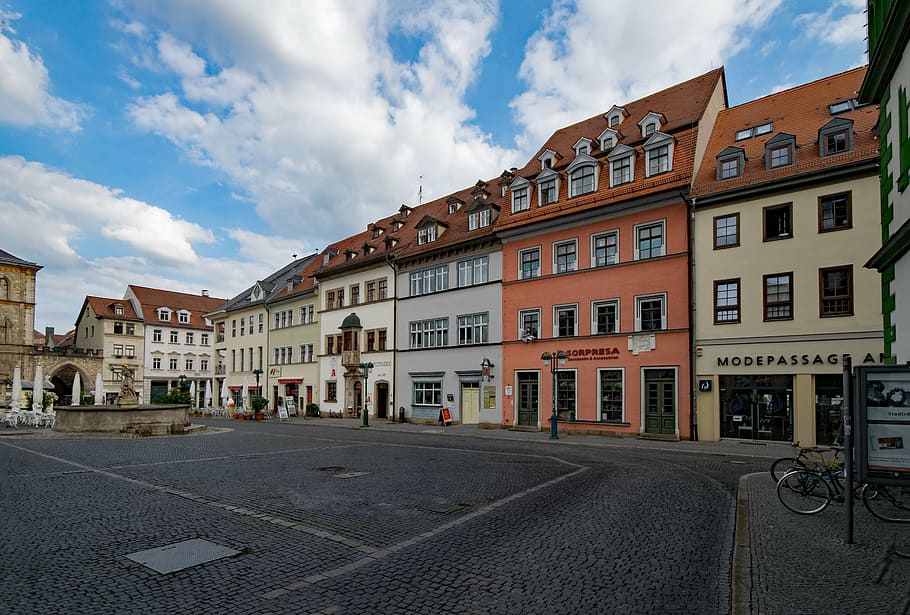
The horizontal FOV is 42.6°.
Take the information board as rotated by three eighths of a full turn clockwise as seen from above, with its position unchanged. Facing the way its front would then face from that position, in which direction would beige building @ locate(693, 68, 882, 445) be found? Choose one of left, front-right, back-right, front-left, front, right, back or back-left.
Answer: front-right

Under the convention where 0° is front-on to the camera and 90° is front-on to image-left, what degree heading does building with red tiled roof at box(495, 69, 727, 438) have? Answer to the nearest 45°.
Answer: approximately 45°

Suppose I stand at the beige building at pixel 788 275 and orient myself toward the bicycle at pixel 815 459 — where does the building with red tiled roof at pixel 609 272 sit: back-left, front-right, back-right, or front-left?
back-right

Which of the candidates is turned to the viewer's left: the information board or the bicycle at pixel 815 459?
the bicycle

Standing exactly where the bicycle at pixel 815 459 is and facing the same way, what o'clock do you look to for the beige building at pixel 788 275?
The beige building is roughly at 3 o'clock from the bicycle.

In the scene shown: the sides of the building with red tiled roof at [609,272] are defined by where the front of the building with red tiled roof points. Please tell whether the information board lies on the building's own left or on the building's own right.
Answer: on the building's own left

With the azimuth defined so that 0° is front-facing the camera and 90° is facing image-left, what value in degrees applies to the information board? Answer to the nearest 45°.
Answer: approximately 0°

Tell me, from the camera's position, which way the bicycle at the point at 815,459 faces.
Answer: facing to the left of the viewer

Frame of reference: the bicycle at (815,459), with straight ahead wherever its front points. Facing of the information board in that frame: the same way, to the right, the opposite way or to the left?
to the left
